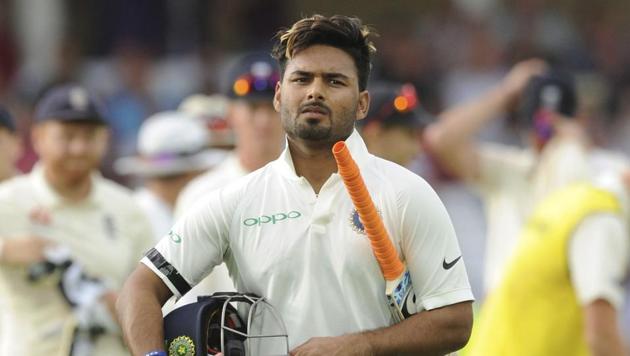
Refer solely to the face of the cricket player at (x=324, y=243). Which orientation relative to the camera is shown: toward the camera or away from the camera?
toward the camera

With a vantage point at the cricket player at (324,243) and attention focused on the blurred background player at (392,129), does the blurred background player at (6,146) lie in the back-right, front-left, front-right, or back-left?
front-left

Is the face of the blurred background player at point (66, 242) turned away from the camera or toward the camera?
toward the camera

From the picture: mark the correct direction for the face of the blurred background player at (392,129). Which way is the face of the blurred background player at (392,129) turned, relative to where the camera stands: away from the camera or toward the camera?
toward the camera

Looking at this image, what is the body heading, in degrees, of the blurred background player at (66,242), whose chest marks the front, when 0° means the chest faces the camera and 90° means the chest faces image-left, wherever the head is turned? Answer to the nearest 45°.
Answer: approximately 0°

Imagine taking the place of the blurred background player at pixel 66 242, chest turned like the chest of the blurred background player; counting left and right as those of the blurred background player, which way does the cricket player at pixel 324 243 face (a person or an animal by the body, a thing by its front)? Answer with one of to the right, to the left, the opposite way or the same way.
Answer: the same way

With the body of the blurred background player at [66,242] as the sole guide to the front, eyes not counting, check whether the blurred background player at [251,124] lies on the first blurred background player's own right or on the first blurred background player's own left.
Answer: on the first blurred background player's own left

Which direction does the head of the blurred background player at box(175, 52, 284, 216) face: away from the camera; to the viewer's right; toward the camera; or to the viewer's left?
toward the camera

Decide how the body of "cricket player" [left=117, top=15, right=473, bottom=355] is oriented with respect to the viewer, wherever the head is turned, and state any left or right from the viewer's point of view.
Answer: facing the viewer

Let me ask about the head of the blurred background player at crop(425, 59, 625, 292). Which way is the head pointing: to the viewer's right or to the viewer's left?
to the viewer's left
